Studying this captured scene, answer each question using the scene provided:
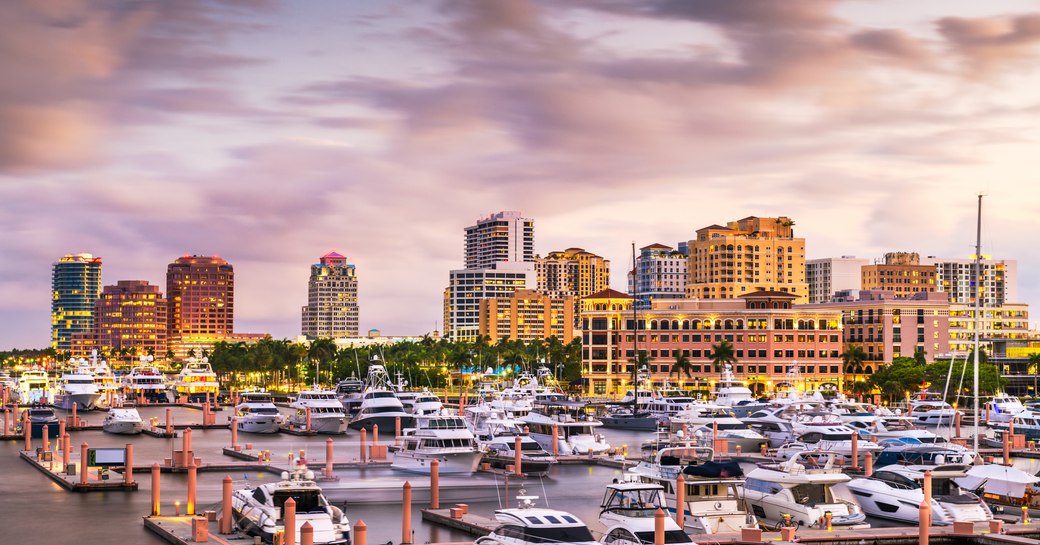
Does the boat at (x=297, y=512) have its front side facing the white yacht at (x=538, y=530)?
no

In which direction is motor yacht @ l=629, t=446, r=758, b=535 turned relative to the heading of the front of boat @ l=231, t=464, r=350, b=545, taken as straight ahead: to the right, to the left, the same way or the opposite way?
the same way

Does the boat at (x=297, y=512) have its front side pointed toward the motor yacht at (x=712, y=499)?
no

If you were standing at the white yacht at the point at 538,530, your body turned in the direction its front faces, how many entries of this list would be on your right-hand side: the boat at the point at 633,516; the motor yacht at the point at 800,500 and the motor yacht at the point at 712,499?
0

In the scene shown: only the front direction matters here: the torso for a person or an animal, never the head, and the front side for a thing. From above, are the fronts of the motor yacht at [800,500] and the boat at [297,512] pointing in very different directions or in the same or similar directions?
same or similar directions

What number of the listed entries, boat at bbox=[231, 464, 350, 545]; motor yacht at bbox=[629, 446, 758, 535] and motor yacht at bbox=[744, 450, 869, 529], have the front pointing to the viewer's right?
0

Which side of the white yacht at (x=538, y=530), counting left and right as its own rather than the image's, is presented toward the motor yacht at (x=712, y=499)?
left

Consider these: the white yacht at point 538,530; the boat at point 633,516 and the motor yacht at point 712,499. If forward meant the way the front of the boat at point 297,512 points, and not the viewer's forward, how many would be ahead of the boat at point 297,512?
0

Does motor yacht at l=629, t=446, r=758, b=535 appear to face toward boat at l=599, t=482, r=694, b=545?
no

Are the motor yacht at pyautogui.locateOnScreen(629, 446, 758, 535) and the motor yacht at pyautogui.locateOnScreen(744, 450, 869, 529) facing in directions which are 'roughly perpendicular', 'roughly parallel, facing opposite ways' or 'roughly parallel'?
roughly parallel
